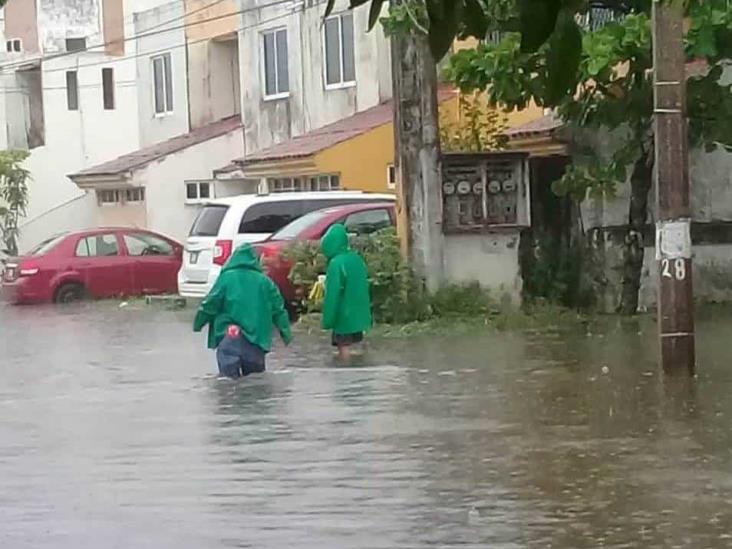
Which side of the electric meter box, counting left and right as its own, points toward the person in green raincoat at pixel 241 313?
front

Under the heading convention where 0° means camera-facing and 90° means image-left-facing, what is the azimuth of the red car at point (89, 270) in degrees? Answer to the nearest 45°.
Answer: approximately 225°

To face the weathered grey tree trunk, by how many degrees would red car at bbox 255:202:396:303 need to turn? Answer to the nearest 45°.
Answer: approximately 90° to its right

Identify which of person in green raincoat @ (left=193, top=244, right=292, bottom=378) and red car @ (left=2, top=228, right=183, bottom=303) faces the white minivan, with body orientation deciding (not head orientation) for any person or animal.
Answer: the person in green raincoat

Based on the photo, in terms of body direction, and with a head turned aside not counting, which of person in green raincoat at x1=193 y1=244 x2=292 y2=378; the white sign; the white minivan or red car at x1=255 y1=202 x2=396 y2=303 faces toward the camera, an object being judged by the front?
the white sign

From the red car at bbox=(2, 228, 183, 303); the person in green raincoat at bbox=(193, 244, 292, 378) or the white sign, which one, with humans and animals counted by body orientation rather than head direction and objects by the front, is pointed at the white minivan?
the person in green raincoat

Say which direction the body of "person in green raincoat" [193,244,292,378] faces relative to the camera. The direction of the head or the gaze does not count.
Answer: away from the camera

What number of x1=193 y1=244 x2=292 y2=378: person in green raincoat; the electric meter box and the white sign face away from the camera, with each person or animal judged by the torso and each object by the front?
1

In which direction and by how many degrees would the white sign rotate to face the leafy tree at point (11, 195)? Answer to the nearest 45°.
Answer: approximately 135° to its right

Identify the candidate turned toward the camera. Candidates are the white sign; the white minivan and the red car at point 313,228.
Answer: the white sign

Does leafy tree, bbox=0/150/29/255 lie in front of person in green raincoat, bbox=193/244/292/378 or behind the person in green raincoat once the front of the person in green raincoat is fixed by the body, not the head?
in front

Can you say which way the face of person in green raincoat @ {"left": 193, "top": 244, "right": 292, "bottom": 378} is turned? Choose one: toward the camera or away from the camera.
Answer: away from the camera

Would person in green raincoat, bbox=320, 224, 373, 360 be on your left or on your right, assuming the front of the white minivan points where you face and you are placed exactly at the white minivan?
on your right

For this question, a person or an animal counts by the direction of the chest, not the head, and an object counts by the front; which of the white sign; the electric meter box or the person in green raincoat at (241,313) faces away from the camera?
the person in green raincoat
